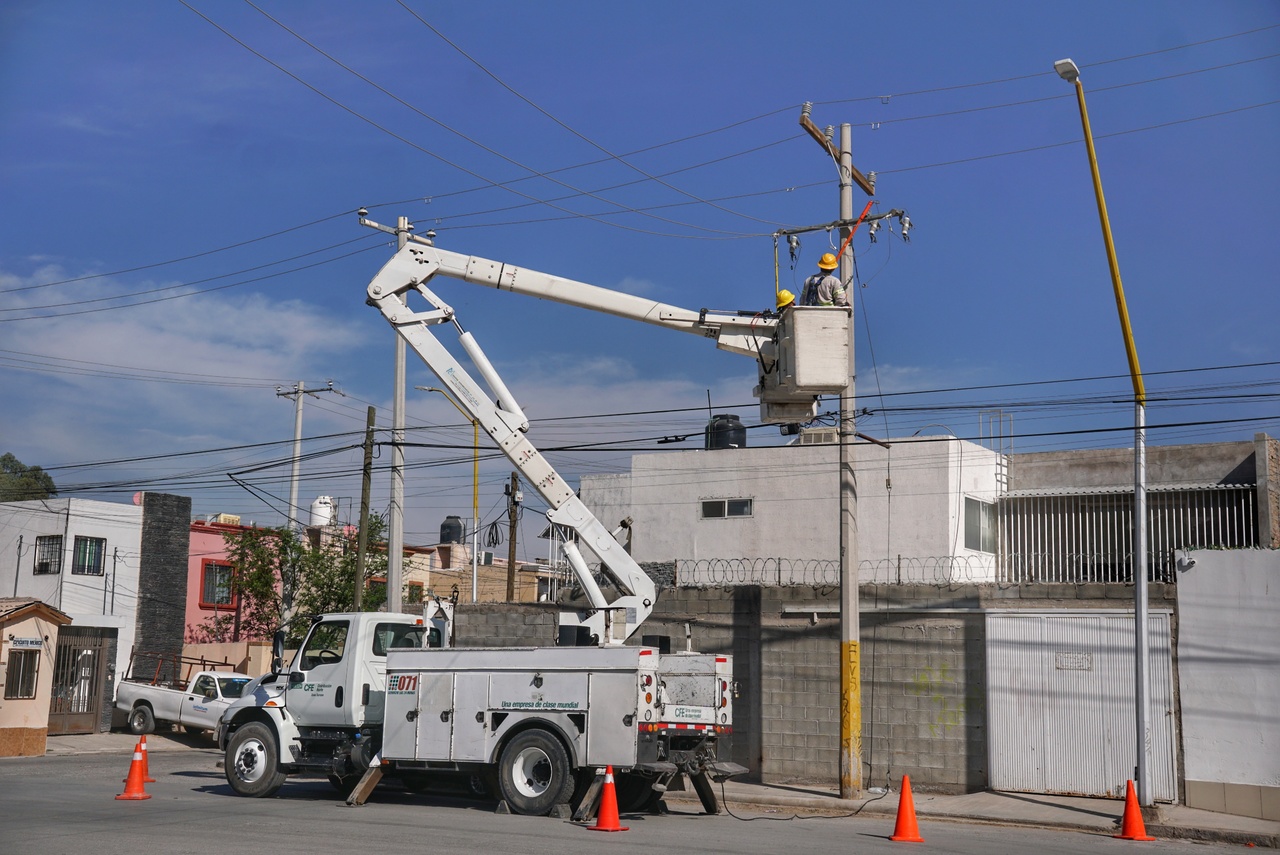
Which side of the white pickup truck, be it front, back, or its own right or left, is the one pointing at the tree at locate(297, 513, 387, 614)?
left

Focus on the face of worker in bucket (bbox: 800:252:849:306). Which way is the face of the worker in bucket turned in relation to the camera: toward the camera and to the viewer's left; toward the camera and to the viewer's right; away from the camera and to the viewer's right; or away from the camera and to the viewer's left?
away from the camera and to the viewer's right

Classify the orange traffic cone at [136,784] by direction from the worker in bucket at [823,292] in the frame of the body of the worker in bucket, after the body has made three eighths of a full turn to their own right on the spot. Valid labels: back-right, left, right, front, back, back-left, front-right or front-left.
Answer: right

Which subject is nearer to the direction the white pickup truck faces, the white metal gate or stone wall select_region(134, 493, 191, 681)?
the white metal gate

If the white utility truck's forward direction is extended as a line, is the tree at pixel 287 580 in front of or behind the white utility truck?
in front

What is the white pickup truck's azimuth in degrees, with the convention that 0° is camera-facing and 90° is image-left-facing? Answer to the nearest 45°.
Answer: approximately 315°

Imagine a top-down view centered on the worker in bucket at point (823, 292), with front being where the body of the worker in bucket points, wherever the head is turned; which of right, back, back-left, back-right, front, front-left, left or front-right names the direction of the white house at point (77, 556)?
left

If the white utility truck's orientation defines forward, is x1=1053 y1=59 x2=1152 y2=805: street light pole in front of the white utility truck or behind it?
behind

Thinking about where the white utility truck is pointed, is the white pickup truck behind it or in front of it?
in front

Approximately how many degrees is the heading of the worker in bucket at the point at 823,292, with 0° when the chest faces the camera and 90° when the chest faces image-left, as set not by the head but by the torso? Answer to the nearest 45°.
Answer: approximately 225°

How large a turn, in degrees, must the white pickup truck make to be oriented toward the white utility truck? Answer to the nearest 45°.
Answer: approximately 45° to its right

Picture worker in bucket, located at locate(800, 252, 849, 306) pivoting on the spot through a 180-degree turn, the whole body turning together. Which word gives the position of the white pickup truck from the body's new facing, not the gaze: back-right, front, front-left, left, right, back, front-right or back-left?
right

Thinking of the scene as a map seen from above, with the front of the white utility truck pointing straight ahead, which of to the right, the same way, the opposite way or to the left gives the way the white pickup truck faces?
the opposite way

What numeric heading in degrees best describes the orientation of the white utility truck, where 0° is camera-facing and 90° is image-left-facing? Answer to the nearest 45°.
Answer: approximately 135°

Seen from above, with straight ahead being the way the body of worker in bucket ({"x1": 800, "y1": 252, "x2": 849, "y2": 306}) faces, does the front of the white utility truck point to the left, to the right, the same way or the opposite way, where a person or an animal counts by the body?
to the left
